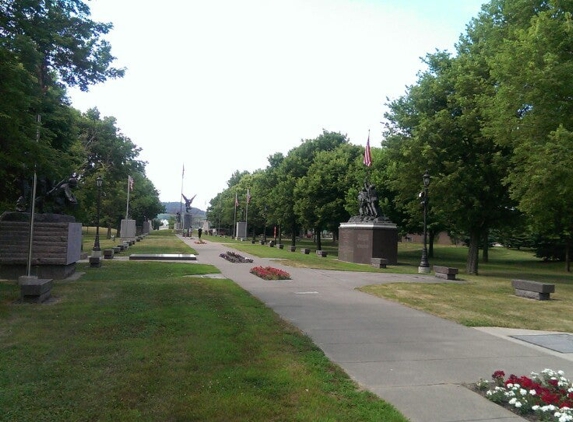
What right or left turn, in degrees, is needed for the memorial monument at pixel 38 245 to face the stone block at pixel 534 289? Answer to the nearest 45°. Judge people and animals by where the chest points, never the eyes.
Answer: approximately 45° to its right

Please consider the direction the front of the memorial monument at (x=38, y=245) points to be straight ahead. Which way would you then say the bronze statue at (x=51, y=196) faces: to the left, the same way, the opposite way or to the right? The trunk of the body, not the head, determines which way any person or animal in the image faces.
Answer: the same way

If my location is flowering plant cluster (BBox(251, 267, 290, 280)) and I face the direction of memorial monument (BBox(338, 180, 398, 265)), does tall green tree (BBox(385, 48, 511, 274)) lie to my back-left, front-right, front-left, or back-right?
front-right

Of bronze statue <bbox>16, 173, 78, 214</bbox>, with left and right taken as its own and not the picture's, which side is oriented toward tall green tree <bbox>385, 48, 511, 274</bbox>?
front

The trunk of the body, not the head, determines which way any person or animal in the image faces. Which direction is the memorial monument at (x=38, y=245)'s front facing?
to the viewer's right

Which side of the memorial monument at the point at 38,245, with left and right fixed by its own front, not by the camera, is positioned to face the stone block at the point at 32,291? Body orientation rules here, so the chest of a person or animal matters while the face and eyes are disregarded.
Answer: right

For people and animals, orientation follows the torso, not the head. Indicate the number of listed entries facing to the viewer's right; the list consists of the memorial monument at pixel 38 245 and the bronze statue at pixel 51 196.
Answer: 2

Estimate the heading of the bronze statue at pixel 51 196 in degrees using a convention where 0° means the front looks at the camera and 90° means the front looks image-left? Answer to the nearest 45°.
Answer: approximately 270°
